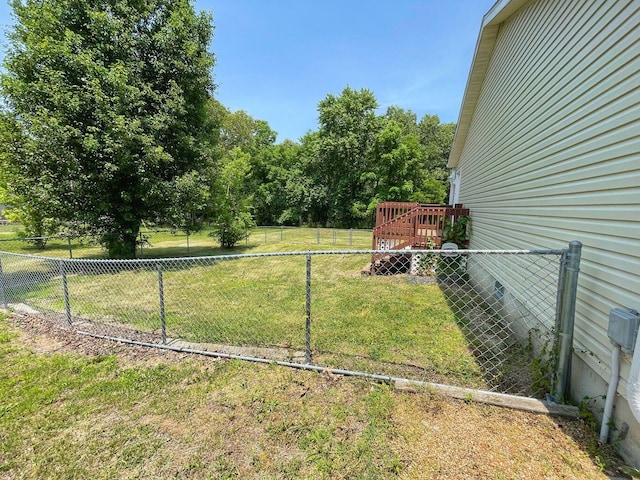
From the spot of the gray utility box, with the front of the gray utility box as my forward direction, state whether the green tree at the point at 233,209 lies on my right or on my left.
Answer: on my right

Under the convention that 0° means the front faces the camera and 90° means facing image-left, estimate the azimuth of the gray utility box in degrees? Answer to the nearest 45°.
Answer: approximately 45°

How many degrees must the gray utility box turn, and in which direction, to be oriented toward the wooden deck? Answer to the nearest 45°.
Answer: approximately 90° to its right

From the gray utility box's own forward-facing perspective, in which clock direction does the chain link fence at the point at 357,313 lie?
The chain link fence is roughly at 2 o'clock from the gray utility box.

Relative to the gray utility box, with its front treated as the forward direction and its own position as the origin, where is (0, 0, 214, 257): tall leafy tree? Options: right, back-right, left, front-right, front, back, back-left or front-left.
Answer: front-right

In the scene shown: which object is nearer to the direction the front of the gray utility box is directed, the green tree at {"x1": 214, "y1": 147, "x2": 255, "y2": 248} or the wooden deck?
the green tree

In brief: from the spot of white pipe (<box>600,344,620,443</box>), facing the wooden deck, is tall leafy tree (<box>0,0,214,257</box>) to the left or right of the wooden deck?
left

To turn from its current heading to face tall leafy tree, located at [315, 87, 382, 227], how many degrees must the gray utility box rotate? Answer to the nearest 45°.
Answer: approximately 90° to its right

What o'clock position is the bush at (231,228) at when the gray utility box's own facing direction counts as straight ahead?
The bush is roughly at 2 o'clock from the gray utility box.
